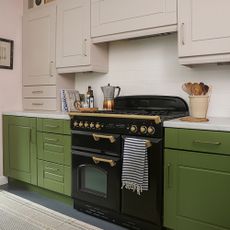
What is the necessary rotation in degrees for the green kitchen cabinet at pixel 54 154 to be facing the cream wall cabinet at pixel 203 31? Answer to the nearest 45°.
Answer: approximately 90° to its left

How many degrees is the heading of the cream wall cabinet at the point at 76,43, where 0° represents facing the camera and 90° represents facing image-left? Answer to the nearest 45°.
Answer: approximately 45°

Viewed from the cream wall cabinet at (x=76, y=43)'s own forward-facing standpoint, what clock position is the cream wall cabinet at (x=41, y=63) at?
the cream wall cabinet at (x=41, y=63) is roughly at 3 o'clock from the cream wall cabinet at (x=76, y=43).

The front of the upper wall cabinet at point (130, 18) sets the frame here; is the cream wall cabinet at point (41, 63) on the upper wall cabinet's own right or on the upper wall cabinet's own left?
on the upper wall cabinet's own right

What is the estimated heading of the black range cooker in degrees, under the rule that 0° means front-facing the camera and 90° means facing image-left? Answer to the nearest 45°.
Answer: approximately 45°
